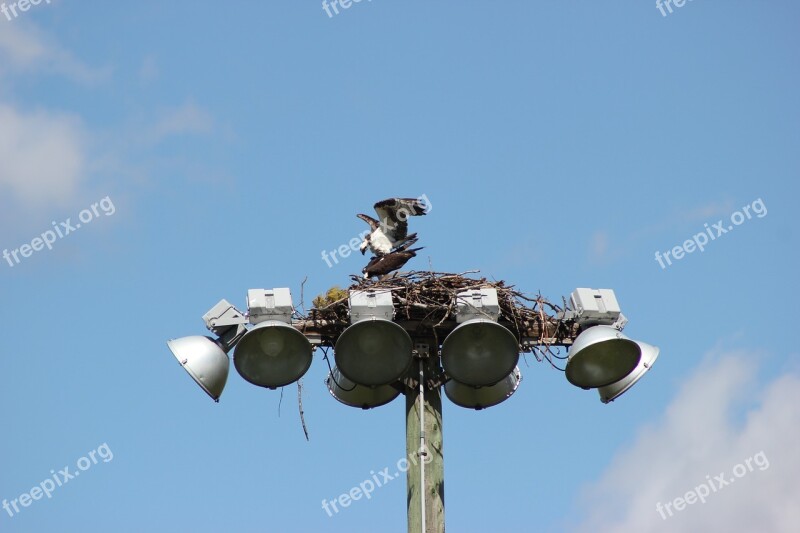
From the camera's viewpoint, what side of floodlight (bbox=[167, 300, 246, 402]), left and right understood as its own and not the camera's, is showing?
left

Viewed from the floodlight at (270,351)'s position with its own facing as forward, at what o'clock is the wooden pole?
The wooden pole is roughly at 8 o'clock from the floodlight.

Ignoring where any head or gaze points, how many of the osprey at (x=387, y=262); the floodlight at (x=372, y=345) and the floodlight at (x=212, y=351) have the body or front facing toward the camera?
1

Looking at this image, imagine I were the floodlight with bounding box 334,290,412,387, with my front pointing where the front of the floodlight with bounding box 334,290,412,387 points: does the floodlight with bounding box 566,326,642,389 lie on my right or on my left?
on my left

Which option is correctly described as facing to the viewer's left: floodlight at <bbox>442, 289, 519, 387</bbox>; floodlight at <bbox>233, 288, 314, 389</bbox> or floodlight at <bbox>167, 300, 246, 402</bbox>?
floodlight at <bbox>167, 300, 246, 402</bbox>

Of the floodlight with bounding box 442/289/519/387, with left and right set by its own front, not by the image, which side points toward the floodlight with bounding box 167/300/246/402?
right

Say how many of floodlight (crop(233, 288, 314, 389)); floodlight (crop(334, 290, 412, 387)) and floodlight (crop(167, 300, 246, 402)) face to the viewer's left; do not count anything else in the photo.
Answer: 1

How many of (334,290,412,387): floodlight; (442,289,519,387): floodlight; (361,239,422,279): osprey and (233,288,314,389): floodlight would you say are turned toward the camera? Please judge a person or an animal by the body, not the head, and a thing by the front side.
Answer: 3
